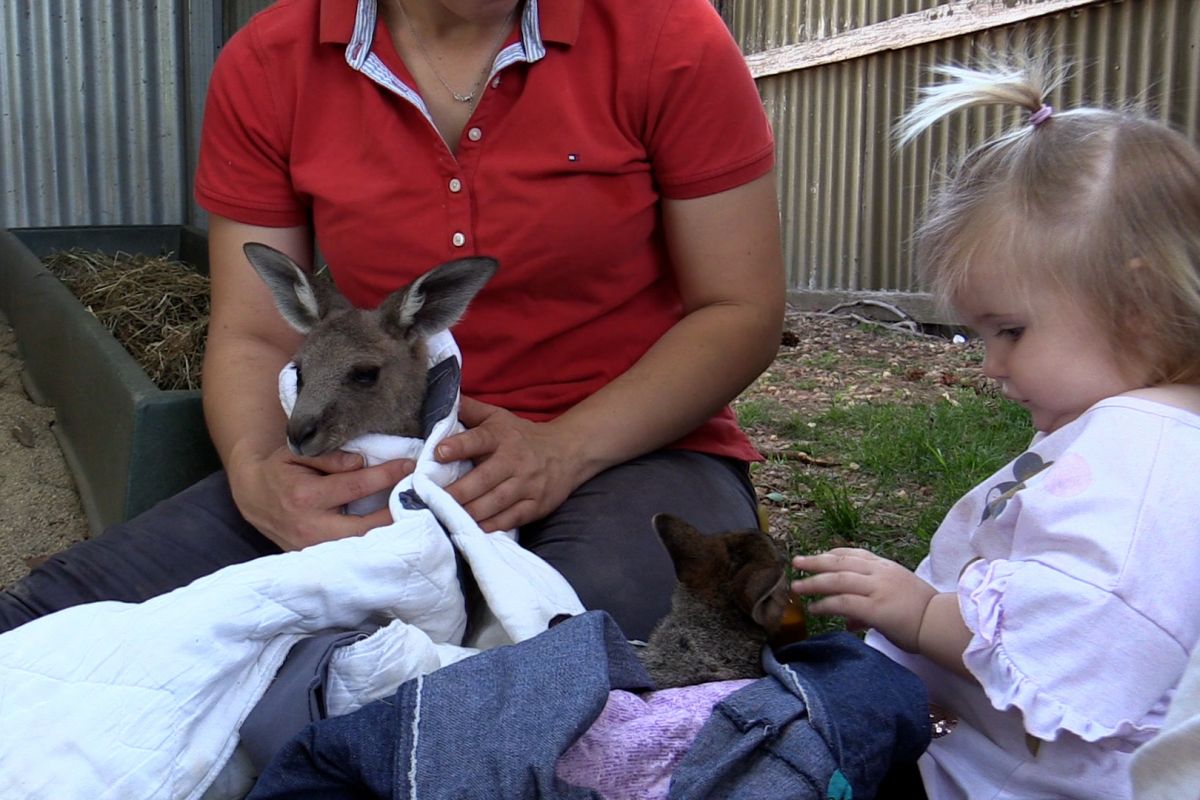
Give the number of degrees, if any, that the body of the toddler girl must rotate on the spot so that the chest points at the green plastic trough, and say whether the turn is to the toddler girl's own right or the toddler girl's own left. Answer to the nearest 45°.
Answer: approximately 45° to the toddler girl's own right

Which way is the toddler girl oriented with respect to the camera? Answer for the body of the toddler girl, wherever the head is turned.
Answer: to the viewer's left

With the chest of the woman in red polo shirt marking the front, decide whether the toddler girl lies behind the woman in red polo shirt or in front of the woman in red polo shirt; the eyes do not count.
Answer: in front

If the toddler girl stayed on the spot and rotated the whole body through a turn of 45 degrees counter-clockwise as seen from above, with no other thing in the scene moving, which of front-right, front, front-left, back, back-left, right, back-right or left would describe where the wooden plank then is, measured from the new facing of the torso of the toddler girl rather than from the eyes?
back-right

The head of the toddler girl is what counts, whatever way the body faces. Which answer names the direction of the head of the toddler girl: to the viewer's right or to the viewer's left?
to the viewer's left

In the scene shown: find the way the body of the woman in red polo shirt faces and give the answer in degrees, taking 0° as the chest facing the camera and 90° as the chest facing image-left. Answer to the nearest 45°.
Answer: approximately 0°

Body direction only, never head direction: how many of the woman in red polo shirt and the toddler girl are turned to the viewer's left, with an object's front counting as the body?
1
